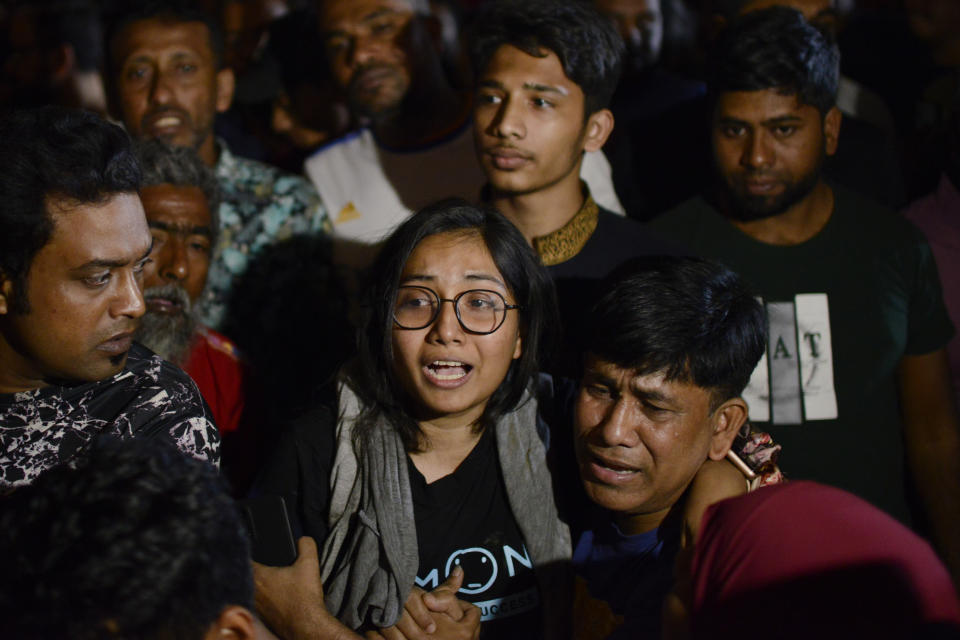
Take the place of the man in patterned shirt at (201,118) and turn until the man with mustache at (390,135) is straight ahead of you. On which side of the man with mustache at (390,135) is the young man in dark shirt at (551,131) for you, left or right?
right

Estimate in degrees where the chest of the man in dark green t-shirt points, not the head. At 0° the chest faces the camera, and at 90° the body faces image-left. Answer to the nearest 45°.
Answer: approximately 45°

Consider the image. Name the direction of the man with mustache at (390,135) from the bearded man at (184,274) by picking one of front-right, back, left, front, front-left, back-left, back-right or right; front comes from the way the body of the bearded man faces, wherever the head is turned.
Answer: back-left

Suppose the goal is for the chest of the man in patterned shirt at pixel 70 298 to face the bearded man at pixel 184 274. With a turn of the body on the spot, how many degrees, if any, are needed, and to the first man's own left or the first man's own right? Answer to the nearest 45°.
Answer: approximately 135° to the first man's own left

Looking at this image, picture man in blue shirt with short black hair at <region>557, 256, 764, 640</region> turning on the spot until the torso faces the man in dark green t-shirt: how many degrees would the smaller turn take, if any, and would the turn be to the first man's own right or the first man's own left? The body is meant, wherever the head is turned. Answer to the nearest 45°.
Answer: approximately 180°

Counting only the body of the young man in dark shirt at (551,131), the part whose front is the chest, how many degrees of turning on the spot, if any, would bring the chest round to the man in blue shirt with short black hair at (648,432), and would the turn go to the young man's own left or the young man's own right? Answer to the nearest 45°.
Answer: approximately 45° to the young man's own left

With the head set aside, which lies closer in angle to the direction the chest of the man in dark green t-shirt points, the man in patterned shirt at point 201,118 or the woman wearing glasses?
the woman wearing glasses

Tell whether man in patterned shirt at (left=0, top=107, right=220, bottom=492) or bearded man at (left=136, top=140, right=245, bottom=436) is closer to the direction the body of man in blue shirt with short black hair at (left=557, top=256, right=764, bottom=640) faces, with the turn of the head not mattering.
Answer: the man in patterned shirt

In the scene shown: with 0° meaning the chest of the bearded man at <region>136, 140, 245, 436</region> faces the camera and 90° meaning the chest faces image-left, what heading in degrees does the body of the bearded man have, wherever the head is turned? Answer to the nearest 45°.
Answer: approximately 0°

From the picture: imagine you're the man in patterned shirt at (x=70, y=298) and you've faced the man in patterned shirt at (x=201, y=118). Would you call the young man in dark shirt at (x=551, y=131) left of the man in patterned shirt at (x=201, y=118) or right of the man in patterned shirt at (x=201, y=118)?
right

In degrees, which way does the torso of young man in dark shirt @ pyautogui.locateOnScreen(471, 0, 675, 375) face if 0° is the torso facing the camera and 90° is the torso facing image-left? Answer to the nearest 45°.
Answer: approximately 45°
